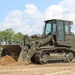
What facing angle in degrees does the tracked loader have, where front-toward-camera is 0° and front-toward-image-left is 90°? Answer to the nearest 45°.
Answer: approximately 45°
